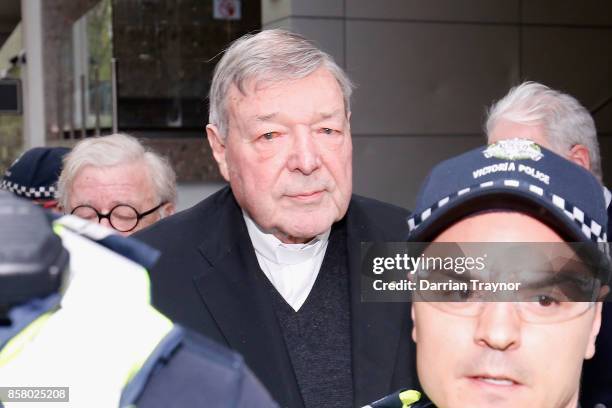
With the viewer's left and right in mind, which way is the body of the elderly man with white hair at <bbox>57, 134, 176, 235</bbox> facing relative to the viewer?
facing the viewer and to the left of the viewer

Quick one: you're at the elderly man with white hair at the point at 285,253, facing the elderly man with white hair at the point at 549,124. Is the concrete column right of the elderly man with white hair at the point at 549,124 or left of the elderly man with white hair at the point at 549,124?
left

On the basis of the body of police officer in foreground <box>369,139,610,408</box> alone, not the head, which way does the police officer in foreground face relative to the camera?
toward the camera

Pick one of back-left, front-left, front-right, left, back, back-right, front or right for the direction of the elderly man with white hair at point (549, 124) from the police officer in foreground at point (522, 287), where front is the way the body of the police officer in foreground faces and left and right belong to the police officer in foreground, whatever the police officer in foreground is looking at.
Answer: back

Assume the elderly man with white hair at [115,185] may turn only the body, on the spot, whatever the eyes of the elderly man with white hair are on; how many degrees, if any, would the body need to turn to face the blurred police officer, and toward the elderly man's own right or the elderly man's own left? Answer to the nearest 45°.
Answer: approximately 45° to the elderly man's own left

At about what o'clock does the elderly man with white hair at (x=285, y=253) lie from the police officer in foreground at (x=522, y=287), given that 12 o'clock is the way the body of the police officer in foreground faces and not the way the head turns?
The elderly man with white hair is roughly at 5 o'clock from the police officer in foreground.

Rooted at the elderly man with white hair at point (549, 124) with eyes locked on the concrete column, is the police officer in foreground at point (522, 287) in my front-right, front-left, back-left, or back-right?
back-left

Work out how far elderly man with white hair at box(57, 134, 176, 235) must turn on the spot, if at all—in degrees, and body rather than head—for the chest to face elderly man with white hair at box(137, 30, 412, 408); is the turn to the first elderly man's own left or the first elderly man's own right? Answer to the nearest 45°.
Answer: approximately 45° to the first elderly man's own left

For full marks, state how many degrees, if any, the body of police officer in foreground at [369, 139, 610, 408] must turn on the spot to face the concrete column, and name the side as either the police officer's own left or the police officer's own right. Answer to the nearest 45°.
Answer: approximately 135° to the police officer's own right

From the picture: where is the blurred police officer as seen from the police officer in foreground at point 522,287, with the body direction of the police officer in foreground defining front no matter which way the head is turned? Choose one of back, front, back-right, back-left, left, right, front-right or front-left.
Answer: front-right

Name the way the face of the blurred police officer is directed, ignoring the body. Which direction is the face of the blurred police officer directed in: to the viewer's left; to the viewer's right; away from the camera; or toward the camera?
away from the camera
